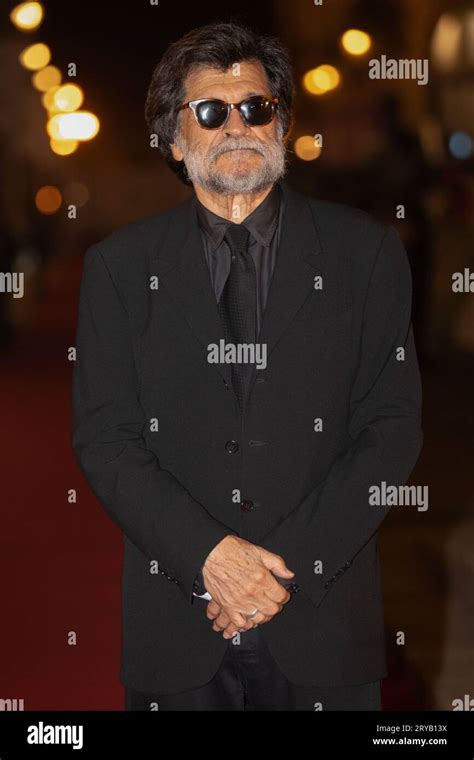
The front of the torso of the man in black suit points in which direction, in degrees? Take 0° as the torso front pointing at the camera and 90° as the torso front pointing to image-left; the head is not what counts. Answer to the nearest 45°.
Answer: approximately 0°
